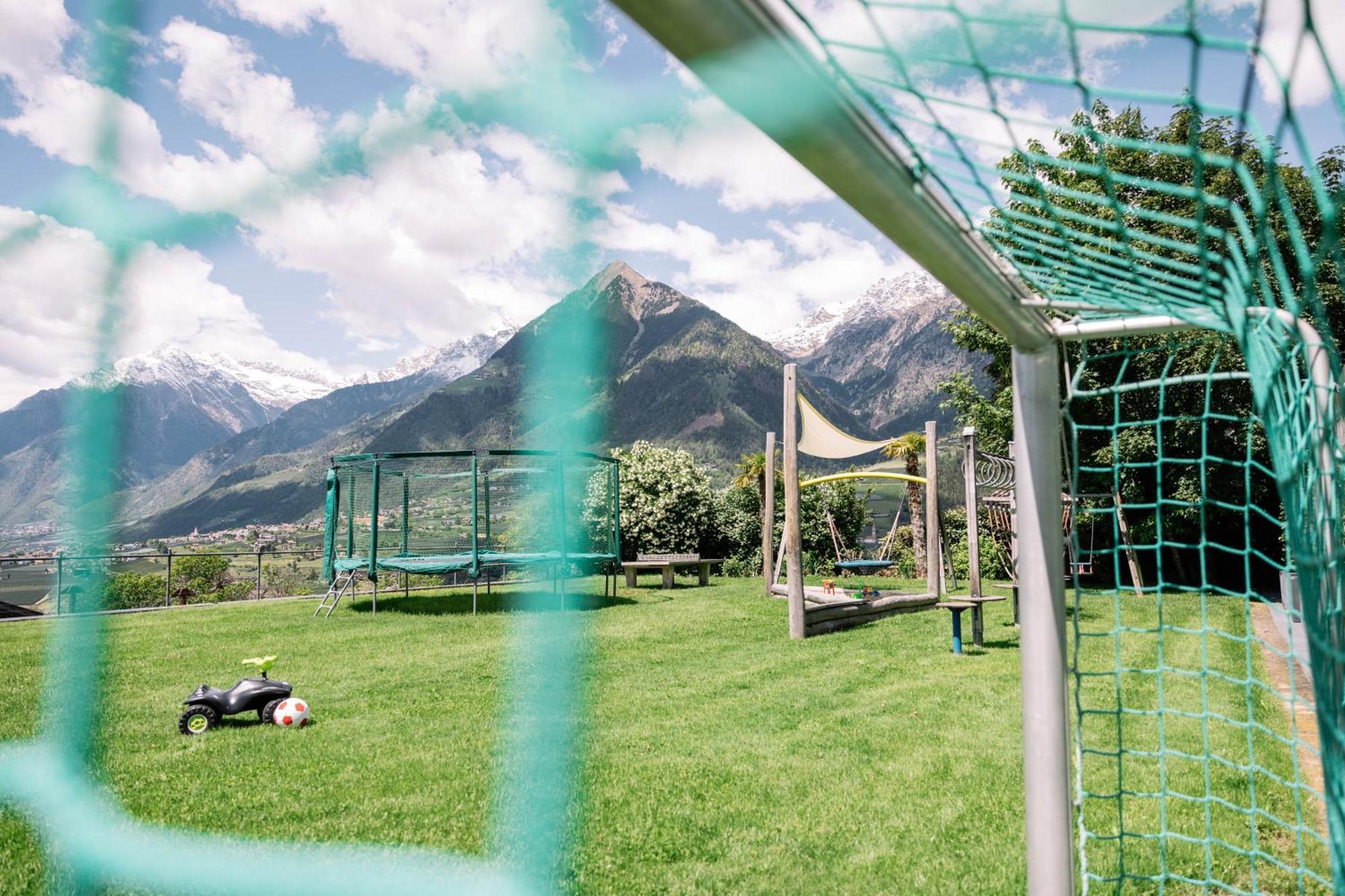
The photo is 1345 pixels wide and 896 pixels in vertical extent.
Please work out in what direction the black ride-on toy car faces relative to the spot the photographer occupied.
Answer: facing away from the viewer and to the right of the viewer

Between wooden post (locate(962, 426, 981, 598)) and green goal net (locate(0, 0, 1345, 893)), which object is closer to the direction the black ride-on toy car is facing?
the wooden post

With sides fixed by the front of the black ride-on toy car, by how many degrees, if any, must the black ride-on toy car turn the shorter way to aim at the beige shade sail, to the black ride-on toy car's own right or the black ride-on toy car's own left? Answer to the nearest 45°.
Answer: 0° — it already faces it

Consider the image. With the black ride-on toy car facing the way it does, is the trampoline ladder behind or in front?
in front

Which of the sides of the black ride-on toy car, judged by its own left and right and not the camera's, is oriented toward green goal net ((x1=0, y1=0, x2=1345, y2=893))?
right

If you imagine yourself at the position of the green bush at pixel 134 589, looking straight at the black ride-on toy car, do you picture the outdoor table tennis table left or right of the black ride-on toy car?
left

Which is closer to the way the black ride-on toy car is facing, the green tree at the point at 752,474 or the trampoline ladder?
the green tree

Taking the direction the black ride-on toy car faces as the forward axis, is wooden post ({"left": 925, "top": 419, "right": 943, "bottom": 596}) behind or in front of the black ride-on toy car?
in front

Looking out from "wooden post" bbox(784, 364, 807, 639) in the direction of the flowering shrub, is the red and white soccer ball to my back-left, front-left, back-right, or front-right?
back-left
